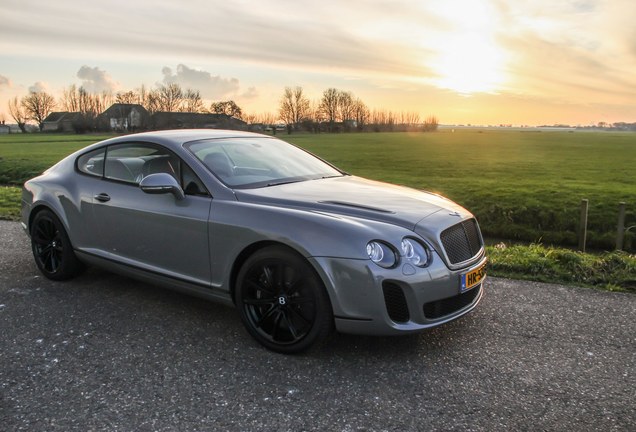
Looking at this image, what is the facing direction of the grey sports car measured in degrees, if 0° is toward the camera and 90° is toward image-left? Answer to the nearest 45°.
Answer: approximately 315°
